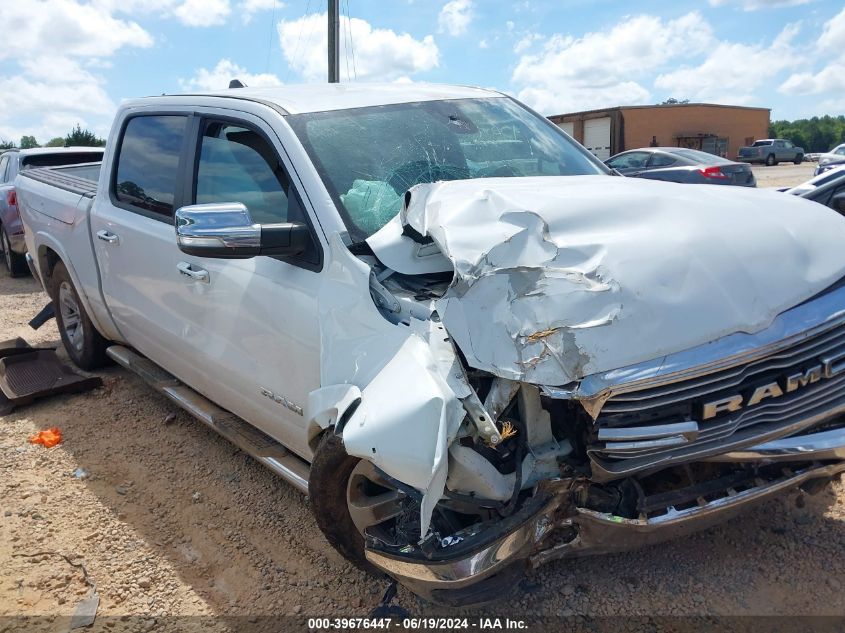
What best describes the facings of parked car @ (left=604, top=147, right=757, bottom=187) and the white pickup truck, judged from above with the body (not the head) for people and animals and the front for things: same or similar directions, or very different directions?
very different directions

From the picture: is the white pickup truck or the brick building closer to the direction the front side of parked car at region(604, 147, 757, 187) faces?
the brick building

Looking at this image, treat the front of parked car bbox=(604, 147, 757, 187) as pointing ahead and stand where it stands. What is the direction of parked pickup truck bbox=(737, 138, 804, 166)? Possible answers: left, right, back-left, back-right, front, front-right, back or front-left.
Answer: front-right

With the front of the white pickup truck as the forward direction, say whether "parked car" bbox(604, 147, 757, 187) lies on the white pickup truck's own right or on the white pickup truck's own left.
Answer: on the white pickup truck's own left

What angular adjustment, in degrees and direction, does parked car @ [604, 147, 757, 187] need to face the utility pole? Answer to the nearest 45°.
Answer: approximately 45° to its left

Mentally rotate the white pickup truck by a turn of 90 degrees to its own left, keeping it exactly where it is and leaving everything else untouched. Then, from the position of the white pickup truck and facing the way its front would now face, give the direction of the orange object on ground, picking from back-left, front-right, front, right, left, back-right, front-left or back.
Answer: left

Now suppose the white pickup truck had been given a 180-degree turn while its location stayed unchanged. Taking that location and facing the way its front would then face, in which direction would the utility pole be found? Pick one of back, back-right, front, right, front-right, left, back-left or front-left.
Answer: front-right

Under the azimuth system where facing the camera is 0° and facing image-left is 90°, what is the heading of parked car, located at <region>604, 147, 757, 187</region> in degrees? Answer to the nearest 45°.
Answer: approximately 135°

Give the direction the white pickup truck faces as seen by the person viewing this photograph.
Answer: facing the viewer and to the right of the viewer

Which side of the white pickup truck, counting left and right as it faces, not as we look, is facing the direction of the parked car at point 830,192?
left
